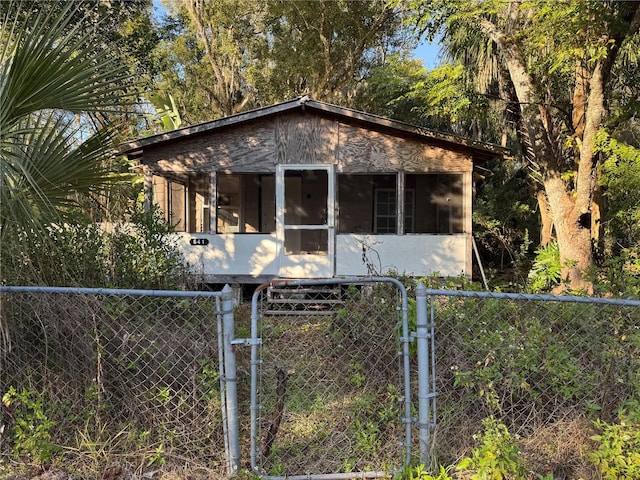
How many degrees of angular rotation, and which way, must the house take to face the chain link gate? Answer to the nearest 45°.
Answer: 0° — it already faces it

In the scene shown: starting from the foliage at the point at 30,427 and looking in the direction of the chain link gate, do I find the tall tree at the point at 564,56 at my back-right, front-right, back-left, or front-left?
front-left

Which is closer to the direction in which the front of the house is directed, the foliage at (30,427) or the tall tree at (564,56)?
the foliage

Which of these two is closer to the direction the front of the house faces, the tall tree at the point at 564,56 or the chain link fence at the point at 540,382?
the chain link fence

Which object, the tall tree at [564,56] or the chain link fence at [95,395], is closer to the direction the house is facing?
the chain link fence

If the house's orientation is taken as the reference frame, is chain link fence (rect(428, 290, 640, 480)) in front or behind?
in front

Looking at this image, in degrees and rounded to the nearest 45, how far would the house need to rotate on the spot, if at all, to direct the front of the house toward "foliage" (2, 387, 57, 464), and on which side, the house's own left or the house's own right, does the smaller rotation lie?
0° — it already faces it

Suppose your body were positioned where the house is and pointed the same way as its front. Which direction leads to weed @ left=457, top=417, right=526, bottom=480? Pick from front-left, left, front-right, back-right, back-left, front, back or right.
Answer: front

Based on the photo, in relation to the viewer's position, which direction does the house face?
facing the viewer

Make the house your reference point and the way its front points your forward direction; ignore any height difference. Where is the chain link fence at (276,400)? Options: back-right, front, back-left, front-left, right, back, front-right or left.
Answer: front

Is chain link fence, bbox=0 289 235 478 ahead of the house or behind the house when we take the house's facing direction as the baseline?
ahead
